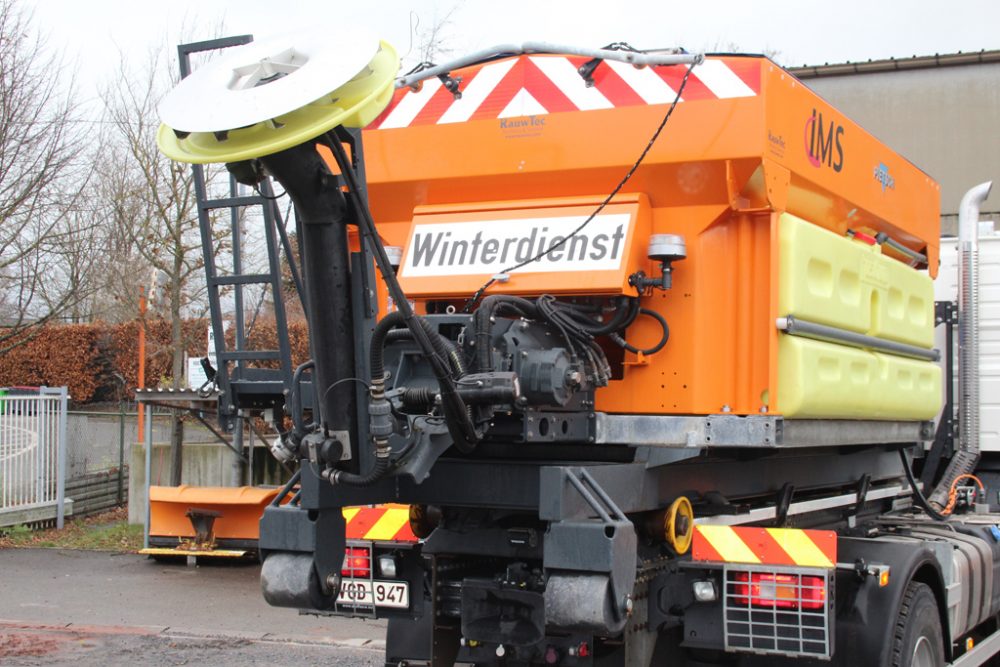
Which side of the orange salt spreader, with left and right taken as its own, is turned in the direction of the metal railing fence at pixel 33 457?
left

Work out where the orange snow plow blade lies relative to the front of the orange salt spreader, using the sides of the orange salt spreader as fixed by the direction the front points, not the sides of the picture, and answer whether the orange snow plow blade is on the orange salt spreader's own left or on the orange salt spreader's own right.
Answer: on the orange salt spreader's own left

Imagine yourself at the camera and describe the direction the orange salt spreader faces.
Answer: facing away from the viewer and to the right of the viewer

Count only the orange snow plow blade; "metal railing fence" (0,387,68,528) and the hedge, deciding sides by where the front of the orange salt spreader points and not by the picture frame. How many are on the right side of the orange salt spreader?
0

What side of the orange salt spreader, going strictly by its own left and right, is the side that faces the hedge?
left
